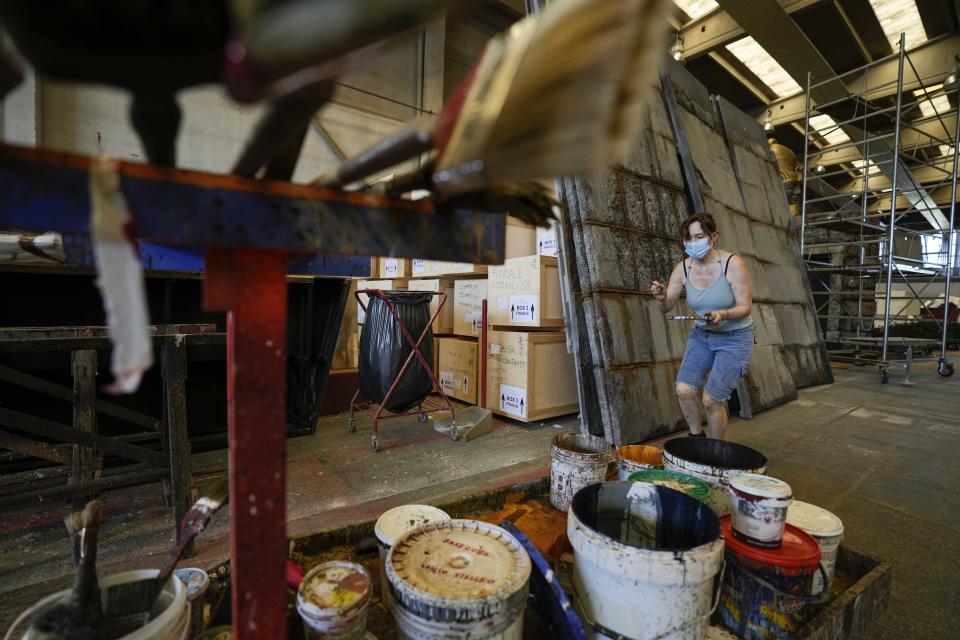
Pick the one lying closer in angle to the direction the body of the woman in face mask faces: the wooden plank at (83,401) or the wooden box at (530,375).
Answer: the wooden plank

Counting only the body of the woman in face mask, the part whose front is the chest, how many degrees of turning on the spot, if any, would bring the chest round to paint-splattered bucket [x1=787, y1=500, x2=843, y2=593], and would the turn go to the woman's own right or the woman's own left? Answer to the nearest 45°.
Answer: approximately 45° to the woman's own left

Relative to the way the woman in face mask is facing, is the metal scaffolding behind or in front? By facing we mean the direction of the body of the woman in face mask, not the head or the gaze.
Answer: behind

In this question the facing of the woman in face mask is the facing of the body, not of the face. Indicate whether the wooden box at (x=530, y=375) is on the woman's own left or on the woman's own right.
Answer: on the woman's own right

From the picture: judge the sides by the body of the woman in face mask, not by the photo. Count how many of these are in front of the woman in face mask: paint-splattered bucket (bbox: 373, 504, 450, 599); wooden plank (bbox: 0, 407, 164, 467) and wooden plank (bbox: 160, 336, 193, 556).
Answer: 3

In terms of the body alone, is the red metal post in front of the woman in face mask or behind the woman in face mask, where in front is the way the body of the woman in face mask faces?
in front

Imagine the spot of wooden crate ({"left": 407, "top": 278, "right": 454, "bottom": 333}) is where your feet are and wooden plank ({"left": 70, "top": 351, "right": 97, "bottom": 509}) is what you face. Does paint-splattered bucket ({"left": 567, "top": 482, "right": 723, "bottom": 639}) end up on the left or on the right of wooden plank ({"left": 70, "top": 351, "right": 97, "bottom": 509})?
left

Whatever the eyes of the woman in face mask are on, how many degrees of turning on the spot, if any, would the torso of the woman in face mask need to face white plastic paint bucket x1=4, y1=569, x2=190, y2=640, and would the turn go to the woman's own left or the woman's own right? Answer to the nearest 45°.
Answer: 0° — they already face it

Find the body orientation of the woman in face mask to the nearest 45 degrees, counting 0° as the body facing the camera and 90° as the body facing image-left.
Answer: approximately 45°

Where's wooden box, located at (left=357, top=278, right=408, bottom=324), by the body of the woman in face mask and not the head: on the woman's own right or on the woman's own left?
on the woman's own right

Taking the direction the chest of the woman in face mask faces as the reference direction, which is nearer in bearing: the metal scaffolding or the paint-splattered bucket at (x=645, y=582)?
the paint-splattered bucket

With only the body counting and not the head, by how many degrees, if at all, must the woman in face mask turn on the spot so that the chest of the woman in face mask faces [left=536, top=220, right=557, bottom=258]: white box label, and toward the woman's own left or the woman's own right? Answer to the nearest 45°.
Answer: approximately 90° to the woman's own right

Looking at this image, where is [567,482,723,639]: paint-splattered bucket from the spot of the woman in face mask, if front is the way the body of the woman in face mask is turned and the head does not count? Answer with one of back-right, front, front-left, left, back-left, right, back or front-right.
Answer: front-left

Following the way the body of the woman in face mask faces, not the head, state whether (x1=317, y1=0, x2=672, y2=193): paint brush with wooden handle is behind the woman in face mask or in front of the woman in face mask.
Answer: in front
